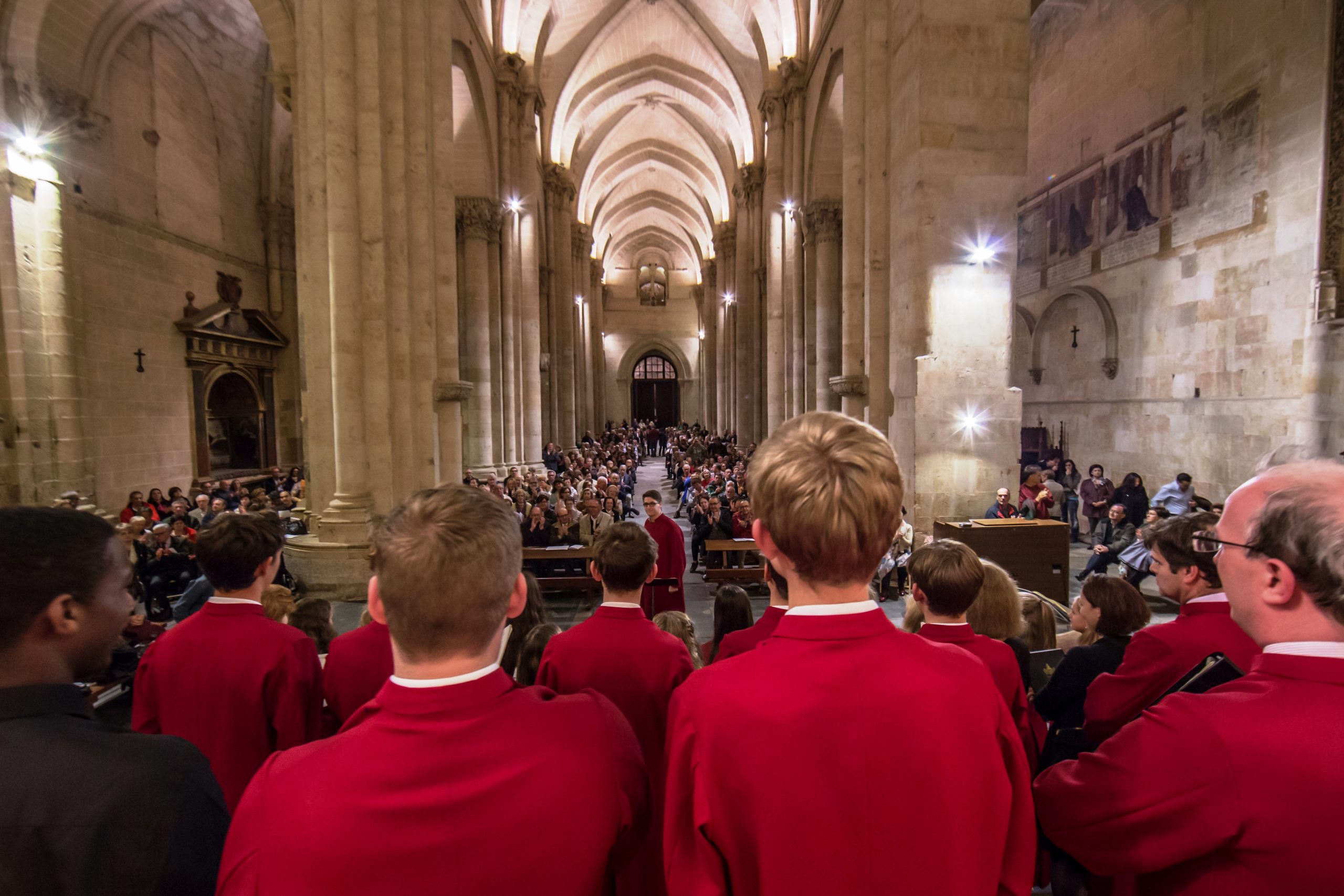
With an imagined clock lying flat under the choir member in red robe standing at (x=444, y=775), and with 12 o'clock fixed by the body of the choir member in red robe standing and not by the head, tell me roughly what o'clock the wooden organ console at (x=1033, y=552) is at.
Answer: The wooden organ console is roughly at 2 o'clock from the choir member in red robe standing.

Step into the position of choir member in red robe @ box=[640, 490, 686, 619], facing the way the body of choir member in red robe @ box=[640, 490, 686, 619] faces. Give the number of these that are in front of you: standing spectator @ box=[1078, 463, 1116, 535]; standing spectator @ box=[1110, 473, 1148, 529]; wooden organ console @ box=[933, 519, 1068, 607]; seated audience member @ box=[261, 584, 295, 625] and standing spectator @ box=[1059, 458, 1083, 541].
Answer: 1

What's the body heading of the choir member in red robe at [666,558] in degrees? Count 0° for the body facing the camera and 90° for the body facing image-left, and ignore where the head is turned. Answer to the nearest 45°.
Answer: approximately 45°

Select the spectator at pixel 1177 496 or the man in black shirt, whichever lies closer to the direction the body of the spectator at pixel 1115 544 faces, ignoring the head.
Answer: the man in black shirt

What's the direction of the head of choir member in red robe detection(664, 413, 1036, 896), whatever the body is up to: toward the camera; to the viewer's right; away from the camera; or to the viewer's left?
away from the camera

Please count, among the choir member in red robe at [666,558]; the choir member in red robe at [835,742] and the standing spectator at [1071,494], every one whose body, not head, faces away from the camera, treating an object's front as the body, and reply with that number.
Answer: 1

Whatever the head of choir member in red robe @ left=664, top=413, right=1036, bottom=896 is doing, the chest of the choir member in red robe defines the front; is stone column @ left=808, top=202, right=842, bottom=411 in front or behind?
in front

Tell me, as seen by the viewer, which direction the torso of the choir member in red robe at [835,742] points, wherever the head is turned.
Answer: away from the camera

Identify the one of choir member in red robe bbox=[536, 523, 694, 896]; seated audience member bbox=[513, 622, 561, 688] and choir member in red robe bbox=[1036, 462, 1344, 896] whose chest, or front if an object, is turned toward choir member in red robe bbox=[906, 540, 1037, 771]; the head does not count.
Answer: choir member in red robe bbox=[1036, 462, 1344, 896]

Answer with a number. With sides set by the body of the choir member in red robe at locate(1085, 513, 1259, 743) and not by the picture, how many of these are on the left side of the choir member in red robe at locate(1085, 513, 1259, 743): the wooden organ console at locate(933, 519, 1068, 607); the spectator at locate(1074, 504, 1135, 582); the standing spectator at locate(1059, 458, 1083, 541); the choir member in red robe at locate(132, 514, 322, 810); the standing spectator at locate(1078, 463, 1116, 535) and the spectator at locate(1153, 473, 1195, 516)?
1

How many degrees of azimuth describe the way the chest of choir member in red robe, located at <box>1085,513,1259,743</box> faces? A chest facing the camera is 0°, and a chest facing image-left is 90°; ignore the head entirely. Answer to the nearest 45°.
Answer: approximately 135°
